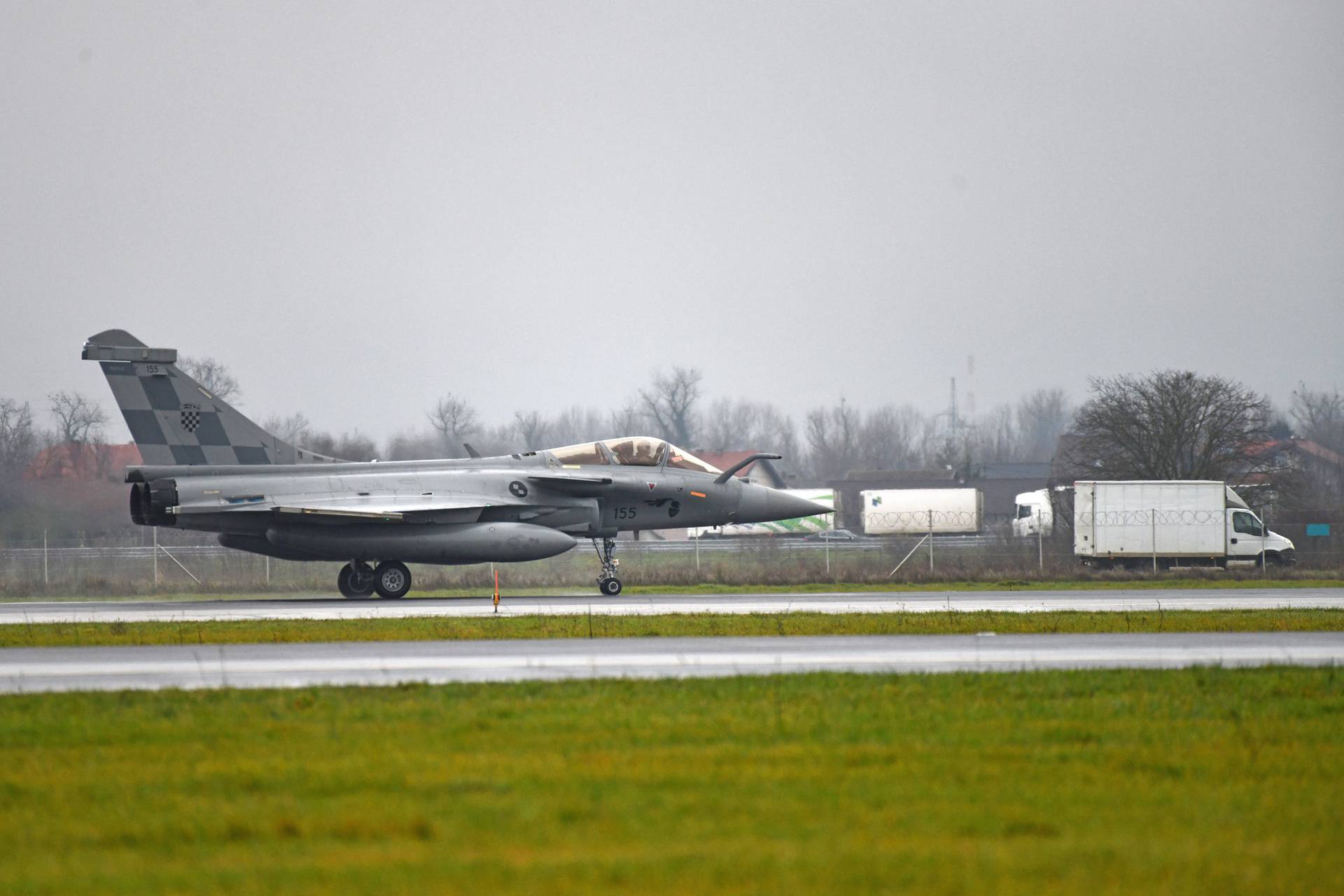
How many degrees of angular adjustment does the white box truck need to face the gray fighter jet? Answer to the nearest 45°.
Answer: approximately 135° to its right

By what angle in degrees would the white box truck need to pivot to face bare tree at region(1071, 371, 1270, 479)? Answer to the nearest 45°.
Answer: approximately 90° to its left

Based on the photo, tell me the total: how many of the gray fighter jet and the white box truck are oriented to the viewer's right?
2

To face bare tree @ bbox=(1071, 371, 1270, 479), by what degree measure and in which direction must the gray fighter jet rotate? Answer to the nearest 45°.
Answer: approximately 45° to its left

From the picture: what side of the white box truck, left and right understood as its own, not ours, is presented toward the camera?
right

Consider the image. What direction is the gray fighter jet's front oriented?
to the viewer's right

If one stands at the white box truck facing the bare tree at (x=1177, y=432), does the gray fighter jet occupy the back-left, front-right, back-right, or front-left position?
back-left

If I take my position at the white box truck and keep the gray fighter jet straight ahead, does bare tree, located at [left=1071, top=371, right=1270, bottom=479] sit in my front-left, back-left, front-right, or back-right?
back-right
